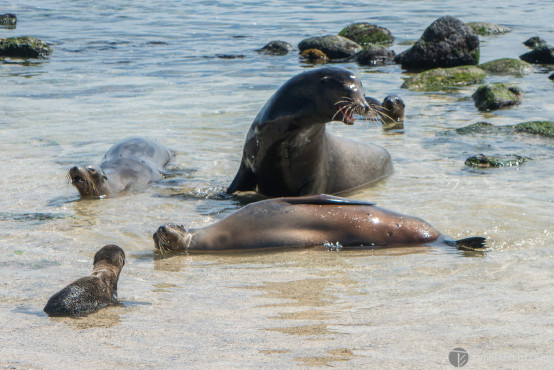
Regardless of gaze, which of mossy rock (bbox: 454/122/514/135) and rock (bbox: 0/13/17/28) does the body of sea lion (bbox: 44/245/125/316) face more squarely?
the mossy rock

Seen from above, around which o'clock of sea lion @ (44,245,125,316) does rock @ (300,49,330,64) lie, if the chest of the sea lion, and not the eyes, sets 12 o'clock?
The rock is roughly at 11 o'clock from the sea lion.

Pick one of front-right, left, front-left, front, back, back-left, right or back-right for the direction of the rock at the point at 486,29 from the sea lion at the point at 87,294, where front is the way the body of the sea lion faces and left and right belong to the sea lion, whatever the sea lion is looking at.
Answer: front

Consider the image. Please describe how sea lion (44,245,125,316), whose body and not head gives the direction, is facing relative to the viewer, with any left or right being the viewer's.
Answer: facing away from the viewer and to the right of the viewer

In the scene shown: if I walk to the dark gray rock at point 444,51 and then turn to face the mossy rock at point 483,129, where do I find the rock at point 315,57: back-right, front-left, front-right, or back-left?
back-right

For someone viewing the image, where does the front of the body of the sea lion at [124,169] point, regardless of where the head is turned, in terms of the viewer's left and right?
facing the viewer and to the left of the viewer

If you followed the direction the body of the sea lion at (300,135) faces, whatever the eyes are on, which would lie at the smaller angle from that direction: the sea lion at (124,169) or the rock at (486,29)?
the sea lion

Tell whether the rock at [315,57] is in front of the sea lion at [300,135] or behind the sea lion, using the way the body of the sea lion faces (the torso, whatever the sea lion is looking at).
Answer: behind

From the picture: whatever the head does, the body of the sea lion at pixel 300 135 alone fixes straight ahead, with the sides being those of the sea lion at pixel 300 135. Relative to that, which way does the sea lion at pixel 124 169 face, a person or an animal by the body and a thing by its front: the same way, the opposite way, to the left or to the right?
the same way

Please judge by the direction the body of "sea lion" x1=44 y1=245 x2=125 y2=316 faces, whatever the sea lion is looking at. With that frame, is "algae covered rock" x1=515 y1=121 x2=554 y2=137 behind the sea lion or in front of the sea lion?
in front

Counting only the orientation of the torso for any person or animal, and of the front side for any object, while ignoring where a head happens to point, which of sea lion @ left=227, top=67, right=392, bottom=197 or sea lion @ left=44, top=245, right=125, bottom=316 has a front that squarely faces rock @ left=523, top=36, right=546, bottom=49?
sea lion @ left=44, top=245, right=125, bottom=316

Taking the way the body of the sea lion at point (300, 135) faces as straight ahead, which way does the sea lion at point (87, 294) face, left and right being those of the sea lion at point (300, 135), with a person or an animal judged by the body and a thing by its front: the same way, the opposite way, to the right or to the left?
the opposite way

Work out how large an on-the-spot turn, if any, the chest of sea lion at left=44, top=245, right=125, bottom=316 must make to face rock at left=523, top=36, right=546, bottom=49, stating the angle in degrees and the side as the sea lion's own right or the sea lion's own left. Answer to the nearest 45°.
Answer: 0° — it already faces it

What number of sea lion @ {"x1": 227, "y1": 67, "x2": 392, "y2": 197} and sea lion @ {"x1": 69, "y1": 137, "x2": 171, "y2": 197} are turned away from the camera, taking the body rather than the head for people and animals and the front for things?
0

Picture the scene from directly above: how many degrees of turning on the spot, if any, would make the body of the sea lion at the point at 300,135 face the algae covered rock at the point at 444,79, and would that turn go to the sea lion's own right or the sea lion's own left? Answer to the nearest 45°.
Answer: approximately 135° to the sea lion's own right

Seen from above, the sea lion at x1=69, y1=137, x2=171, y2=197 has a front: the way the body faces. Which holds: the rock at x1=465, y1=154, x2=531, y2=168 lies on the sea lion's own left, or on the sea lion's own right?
on the sea lion's own left

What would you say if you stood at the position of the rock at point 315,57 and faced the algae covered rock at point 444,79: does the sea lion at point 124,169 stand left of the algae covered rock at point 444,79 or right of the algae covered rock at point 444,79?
right

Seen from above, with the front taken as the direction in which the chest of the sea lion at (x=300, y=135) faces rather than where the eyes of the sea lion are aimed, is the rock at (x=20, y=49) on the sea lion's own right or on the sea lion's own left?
on the sea lion's own right
